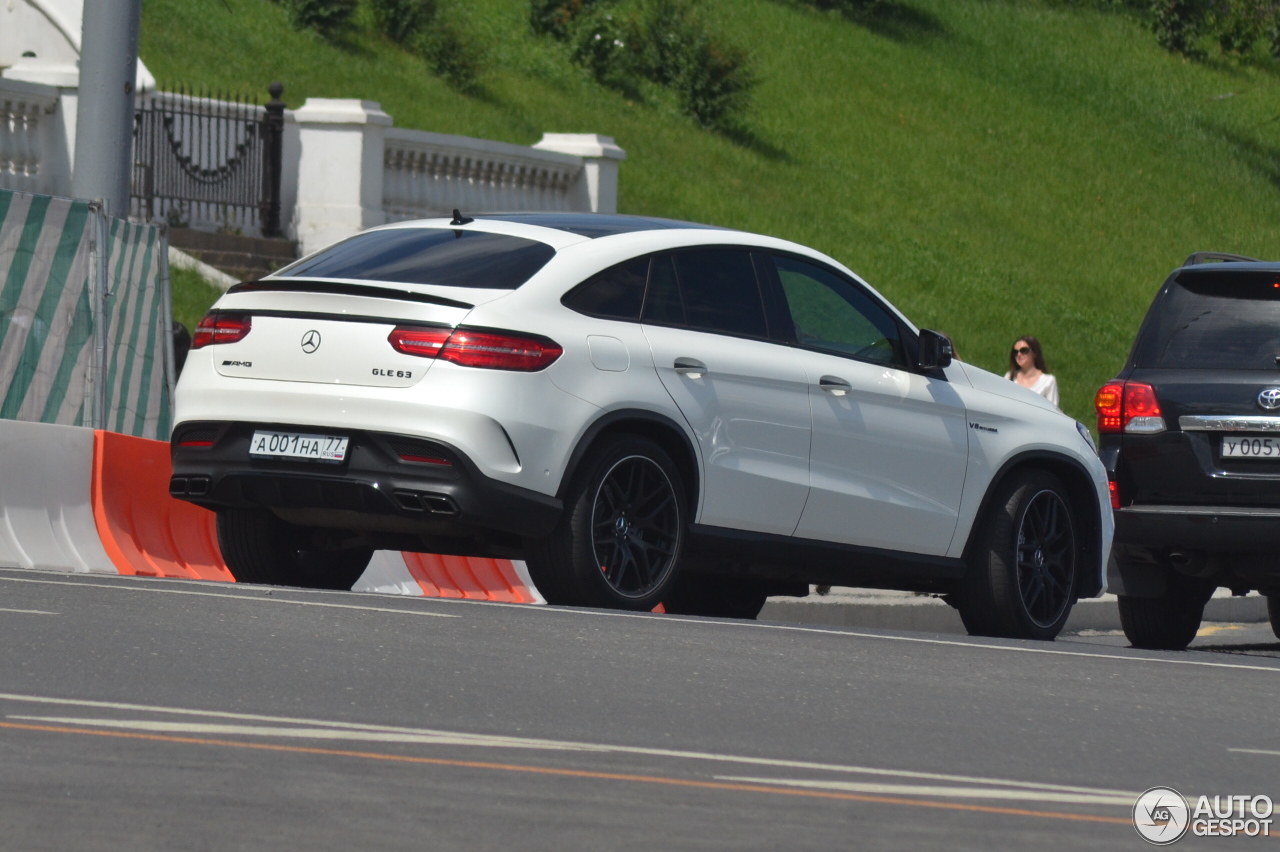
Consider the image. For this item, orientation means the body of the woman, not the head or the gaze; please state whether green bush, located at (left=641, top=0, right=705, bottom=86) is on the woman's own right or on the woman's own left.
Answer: on the woman's own right

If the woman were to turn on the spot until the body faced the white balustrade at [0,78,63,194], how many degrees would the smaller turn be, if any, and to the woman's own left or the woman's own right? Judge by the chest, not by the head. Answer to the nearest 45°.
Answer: approximately 45° to the woman's own right

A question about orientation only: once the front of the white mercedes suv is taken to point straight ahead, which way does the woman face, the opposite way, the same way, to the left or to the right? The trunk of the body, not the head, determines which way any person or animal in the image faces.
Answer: the opposite way

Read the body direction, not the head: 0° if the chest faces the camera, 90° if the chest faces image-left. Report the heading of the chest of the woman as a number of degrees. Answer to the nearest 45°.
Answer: approximately 45°

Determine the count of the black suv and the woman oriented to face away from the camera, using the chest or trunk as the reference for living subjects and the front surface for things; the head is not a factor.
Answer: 1

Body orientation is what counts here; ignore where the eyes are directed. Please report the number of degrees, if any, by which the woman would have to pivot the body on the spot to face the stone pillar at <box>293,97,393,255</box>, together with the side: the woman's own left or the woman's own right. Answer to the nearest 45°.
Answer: approximately 90° to the woman's own right

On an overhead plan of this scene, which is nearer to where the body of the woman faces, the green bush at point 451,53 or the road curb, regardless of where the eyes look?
the road curb

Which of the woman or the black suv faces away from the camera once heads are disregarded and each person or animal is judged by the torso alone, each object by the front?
the black suv

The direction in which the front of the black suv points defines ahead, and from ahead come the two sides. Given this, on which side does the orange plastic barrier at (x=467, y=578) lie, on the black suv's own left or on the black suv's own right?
on the black suv's own left

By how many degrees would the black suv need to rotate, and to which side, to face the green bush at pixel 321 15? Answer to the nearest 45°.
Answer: approximately 45° to its left

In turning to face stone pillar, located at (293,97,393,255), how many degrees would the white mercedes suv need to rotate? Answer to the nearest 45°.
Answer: approximately 45° to its left

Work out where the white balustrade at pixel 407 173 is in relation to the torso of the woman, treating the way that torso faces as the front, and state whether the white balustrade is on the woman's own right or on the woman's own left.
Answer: on the woman's own right

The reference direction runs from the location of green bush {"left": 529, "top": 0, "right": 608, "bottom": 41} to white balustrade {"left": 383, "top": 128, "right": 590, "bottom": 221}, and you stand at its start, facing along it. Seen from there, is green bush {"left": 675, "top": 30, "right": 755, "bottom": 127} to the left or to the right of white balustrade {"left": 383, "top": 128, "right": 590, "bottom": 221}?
left

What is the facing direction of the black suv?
away from the camera
